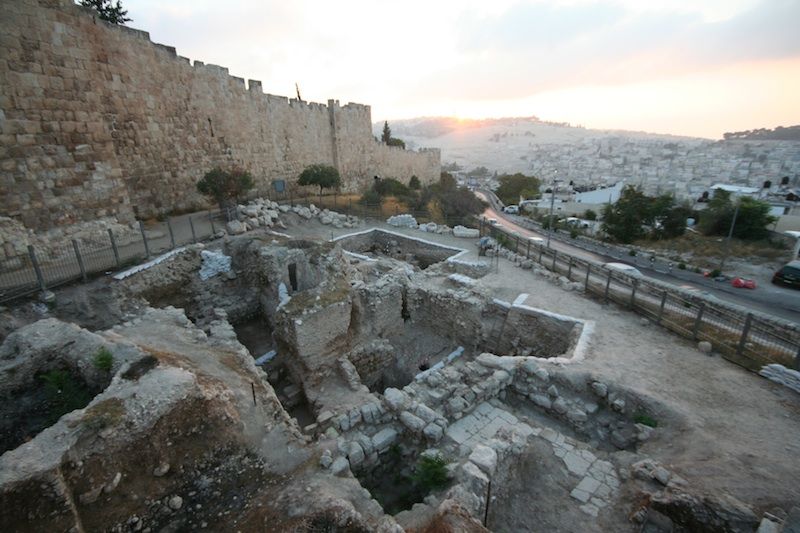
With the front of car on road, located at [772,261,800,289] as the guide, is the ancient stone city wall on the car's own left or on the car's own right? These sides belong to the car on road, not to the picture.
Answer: on the car's own left

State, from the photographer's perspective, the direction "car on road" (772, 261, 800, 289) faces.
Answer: facing away from the viewer and to the left of the viewer

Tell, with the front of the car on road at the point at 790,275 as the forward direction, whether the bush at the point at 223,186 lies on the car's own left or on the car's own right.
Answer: on the car's own left

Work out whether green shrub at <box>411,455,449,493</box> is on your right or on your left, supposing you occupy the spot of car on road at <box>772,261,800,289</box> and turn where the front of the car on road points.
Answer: on your left

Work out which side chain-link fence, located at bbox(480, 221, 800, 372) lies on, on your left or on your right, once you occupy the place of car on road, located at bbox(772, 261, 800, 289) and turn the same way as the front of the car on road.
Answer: on your left

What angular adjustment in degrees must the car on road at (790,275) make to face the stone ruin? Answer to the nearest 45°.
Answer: approximately 135° to its left

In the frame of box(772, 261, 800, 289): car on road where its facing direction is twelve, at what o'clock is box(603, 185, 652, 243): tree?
The tree is roughly at 12 o'clock from the car on road.
